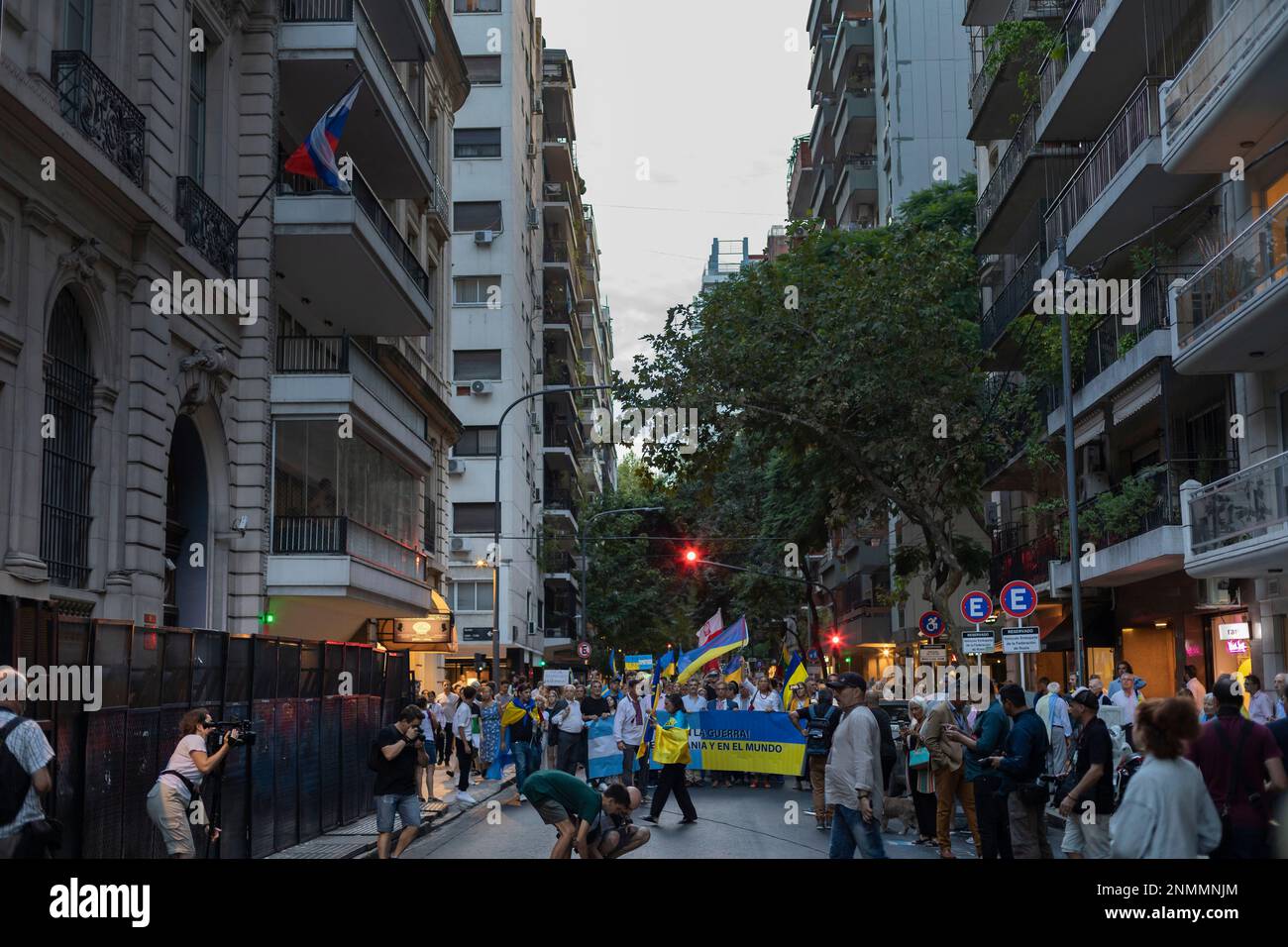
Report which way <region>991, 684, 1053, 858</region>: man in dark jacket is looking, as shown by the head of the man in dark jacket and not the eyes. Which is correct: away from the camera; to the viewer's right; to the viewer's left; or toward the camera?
to the viewer's left

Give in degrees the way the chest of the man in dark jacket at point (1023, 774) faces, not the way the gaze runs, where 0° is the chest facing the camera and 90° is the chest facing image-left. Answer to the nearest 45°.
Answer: approximately 90°

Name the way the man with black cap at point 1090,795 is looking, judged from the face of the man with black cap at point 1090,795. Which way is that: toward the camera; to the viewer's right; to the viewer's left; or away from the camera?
to the viewer's left

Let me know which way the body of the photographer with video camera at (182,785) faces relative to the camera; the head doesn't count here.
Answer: to the viewer's right

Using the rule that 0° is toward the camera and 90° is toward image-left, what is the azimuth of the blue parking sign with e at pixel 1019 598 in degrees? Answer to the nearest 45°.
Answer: approximately 0°

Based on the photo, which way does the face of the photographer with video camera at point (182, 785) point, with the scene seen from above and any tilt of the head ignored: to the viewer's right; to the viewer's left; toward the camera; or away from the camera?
to the viewer's right

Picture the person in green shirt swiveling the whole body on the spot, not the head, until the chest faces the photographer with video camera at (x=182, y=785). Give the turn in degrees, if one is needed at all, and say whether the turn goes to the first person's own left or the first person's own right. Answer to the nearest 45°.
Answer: approximately 180°

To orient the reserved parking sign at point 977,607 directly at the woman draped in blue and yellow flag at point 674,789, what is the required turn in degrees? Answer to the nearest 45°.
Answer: approximately 45° to its right

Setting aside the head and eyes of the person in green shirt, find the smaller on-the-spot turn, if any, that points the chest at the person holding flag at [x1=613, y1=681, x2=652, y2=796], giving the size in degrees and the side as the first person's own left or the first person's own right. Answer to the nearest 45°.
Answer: approximately 90° to the first person's own left

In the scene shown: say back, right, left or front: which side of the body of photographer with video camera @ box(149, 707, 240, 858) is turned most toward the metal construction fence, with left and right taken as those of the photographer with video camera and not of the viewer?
left
